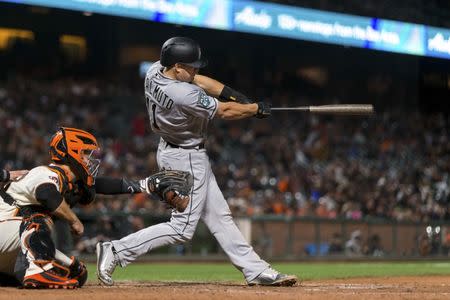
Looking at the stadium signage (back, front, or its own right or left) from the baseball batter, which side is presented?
front

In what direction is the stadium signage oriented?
toward the camera

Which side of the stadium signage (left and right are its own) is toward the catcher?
front

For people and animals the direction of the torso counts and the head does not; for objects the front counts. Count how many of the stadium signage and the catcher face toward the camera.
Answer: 1

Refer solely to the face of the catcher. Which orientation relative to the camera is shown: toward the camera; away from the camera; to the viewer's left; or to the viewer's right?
to the viewer's right

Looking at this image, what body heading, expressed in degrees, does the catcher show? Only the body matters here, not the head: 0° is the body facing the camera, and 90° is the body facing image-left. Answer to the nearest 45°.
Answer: approximately 270°

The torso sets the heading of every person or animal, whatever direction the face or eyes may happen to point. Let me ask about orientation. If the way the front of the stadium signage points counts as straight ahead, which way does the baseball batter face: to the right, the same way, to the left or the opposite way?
to the left

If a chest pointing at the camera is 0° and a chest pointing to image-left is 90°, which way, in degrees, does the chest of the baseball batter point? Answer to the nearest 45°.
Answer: approximately 270°
